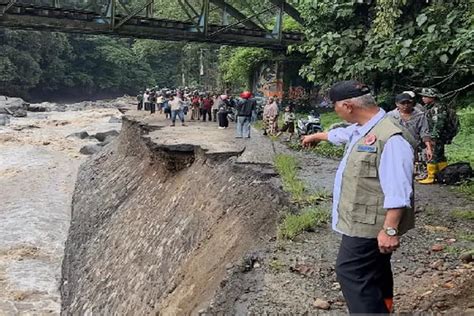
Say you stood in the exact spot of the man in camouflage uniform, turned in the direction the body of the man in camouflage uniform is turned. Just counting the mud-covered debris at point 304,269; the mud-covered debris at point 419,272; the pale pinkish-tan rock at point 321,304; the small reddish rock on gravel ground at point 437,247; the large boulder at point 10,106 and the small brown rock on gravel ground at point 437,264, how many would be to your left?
5

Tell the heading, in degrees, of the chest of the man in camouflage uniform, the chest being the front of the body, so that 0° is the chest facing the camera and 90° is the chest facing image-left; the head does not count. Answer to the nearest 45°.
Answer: approximately 90°

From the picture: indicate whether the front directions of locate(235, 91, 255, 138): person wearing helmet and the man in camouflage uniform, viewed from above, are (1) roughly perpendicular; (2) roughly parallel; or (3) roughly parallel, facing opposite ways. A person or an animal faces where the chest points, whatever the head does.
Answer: roughly perpendicular

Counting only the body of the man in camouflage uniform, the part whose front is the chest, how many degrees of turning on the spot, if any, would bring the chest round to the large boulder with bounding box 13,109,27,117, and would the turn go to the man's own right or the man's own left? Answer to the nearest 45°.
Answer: approximately 45° to the man's own right

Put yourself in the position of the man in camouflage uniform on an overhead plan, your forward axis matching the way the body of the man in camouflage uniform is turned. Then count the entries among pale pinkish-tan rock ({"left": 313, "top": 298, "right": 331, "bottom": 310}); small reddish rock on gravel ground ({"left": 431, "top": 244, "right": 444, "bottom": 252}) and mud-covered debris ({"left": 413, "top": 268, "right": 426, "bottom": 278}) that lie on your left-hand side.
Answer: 3

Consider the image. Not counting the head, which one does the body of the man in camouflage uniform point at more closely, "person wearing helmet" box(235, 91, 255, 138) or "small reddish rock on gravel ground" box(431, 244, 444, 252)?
the person wearing helmet

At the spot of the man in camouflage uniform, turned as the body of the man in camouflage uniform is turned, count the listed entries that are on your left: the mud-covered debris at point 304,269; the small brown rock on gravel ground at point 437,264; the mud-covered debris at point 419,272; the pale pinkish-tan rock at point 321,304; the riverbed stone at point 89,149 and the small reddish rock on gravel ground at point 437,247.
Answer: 5
